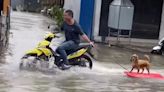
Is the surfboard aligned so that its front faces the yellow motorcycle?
yes

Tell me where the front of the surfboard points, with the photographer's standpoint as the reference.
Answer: facing to the left of the viewer

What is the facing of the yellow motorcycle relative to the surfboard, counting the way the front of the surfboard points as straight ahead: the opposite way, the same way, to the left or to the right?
the same way

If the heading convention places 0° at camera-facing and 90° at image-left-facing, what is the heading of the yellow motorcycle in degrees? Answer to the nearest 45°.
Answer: approximately 90°

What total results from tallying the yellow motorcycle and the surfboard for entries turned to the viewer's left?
2

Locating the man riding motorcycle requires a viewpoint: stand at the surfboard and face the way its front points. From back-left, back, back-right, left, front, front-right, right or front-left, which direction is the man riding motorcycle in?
front

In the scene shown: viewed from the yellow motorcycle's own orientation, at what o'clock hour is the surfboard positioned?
The surfboard is roughly at 6 o'clock from the yellow motorcycle.
